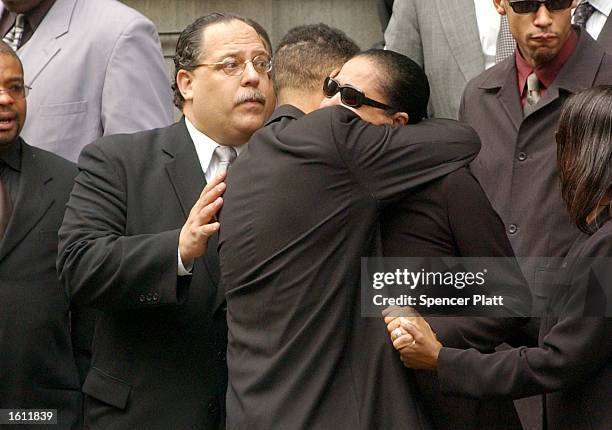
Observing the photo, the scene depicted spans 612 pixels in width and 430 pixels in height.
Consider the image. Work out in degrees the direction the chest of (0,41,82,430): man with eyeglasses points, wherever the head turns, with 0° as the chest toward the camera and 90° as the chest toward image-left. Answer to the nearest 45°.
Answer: approximately 0°

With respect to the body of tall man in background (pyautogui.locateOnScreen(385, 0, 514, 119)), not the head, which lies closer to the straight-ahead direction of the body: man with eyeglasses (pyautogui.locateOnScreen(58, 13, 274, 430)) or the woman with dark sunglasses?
the woman with dark sunglasses

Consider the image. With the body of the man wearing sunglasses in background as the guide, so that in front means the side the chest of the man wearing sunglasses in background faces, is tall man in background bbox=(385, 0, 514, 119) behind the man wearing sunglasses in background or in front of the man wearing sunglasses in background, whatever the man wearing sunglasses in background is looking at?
behind

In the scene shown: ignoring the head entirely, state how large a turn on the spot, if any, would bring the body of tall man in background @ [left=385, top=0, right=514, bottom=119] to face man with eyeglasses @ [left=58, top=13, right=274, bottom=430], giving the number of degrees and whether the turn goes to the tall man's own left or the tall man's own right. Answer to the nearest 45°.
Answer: approximately 90° to the tall man's own right

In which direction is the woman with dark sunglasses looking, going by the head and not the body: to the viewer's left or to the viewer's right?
to the viewer's left

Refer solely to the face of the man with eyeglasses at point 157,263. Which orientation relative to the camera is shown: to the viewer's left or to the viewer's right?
to the viewer's right

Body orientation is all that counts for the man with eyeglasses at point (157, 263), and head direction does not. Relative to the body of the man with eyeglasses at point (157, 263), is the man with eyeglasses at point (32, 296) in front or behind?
behind

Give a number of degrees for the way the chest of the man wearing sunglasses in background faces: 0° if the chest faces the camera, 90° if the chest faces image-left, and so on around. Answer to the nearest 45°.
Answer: approximately 0°

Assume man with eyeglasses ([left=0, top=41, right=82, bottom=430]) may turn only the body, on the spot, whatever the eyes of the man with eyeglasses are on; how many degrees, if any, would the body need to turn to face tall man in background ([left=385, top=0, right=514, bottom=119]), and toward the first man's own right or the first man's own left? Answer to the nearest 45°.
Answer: approximately 90° to the first man's own left

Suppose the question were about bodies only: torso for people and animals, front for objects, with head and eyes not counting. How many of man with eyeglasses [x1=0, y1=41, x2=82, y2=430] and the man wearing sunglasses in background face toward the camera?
2

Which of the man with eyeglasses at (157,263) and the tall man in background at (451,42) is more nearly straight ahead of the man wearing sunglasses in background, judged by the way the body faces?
the man with eyeglasses
